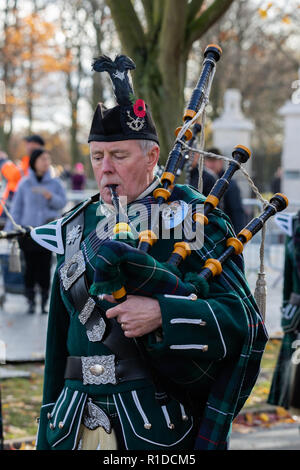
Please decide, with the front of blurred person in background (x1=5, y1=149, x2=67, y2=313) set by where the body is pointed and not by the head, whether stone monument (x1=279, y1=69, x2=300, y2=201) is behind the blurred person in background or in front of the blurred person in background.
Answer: behind

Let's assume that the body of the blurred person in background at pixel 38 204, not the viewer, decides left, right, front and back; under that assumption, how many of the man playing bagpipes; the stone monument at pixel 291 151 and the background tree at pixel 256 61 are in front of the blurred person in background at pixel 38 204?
1

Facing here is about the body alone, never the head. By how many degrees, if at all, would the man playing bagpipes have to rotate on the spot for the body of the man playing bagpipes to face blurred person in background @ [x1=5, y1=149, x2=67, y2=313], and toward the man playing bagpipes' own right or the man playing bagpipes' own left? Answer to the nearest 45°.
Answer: approximately 135° to the man playing bagpipes' own right

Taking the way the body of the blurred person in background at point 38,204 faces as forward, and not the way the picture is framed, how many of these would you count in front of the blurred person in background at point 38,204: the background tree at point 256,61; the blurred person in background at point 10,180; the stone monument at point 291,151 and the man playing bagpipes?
1

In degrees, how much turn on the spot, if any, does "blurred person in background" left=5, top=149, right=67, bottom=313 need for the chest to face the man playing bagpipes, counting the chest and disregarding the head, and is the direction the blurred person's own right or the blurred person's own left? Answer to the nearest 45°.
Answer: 0° — they already face them

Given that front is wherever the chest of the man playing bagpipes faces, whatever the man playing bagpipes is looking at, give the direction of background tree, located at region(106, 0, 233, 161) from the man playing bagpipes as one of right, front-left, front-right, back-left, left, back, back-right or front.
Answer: back-right

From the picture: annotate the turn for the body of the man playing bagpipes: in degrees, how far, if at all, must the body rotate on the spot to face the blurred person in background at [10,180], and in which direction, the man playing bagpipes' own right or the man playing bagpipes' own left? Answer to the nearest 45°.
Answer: approximately 135° to the man playing bagpipes' own right

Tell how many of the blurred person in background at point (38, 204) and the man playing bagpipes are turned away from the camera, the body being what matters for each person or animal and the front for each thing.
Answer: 0

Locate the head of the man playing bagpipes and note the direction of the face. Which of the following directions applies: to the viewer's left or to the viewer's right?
to the viewer's left
